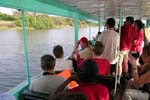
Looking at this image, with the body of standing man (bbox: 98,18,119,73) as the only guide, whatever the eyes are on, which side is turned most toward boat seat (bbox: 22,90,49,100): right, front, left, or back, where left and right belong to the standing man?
back

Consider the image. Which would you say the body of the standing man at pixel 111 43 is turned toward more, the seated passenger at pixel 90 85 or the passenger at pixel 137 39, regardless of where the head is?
the passenger

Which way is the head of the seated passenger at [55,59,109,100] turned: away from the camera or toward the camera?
away from the camera

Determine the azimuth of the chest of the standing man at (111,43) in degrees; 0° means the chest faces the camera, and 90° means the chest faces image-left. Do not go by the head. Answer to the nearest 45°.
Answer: approximately 180°

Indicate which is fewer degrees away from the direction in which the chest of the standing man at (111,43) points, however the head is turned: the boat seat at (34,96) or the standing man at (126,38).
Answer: the standing man

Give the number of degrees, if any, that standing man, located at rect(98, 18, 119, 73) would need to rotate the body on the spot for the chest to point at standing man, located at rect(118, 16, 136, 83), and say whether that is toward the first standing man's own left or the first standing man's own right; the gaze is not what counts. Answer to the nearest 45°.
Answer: approximately 45° to the first standing man's own right

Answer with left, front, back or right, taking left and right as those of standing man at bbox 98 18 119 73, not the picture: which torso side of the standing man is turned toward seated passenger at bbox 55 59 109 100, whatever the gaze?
back

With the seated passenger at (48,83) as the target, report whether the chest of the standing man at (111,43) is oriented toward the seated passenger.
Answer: no

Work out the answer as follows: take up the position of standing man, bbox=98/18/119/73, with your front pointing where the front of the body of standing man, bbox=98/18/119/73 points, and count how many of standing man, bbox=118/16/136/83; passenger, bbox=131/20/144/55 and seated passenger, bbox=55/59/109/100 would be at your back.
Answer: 1
